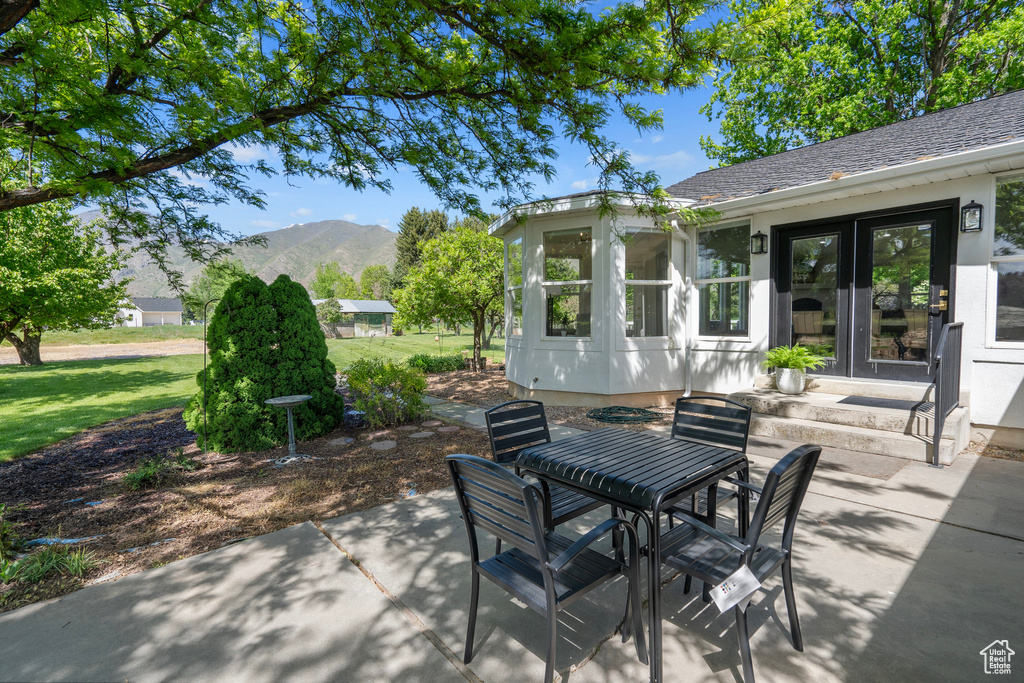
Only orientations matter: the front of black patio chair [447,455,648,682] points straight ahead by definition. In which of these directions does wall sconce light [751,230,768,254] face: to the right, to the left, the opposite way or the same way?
the opposite way

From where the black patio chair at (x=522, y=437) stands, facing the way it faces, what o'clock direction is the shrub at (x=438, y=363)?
The shrub is roughly at 7 o'clock from the black patio chair.

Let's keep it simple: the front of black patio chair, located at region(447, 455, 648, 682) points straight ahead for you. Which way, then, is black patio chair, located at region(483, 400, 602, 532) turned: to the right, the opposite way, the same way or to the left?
to the right

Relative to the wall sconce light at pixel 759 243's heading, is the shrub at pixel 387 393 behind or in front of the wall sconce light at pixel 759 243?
in front

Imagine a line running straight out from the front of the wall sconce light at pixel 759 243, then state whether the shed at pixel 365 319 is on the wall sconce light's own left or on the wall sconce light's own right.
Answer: on the wall sconce light's own right

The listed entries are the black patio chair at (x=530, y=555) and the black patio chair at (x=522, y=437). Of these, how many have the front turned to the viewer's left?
0

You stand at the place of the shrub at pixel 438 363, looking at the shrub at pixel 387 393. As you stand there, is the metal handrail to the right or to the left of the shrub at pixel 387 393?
left

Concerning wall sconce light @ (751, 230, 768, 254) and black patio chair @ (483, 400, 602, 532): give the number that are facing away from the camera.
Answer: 0

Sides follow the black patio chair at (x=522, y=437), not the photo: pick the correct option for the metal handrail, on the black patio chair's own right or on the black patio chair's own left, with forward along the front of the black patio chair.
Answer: on the black patio chair's own left

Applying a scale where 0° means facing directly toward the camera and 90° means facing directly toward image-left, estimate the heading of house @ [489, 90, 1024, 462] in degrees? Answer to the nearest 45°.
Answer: approximately 45°

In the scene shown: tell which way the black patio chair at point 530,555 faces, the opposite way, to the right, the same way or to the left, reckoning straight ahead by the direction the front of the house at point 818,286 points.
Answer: the opposite way

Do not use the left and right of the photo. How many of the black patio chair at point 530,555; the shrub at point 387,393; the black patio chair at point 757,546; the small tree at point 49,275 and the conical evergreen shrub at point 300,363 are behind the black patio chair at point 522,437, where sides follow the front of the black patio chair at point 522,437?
3

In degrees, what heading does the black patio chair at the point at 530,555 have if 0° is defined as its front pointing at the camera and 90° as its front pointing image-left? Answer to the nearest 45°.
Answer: approximately 225°

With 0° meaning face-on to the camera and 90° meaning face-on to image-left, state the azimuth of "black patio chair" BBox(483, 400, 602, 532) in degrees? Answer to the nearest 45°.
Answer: approximately 315°
